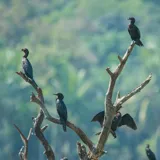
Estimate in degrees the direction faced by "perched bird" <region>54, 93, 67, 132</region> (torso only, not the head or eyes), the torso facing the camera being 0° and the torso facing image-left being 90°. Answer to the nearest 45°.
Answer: approximately 90°

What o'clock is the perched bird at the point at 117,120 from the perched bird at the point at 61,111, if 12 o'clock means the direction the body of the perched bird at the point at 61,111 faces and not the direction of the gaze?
the perched bird at the point at 117,120 is roughly at 5 o'clock from the perched bird at the point at 61,111.
